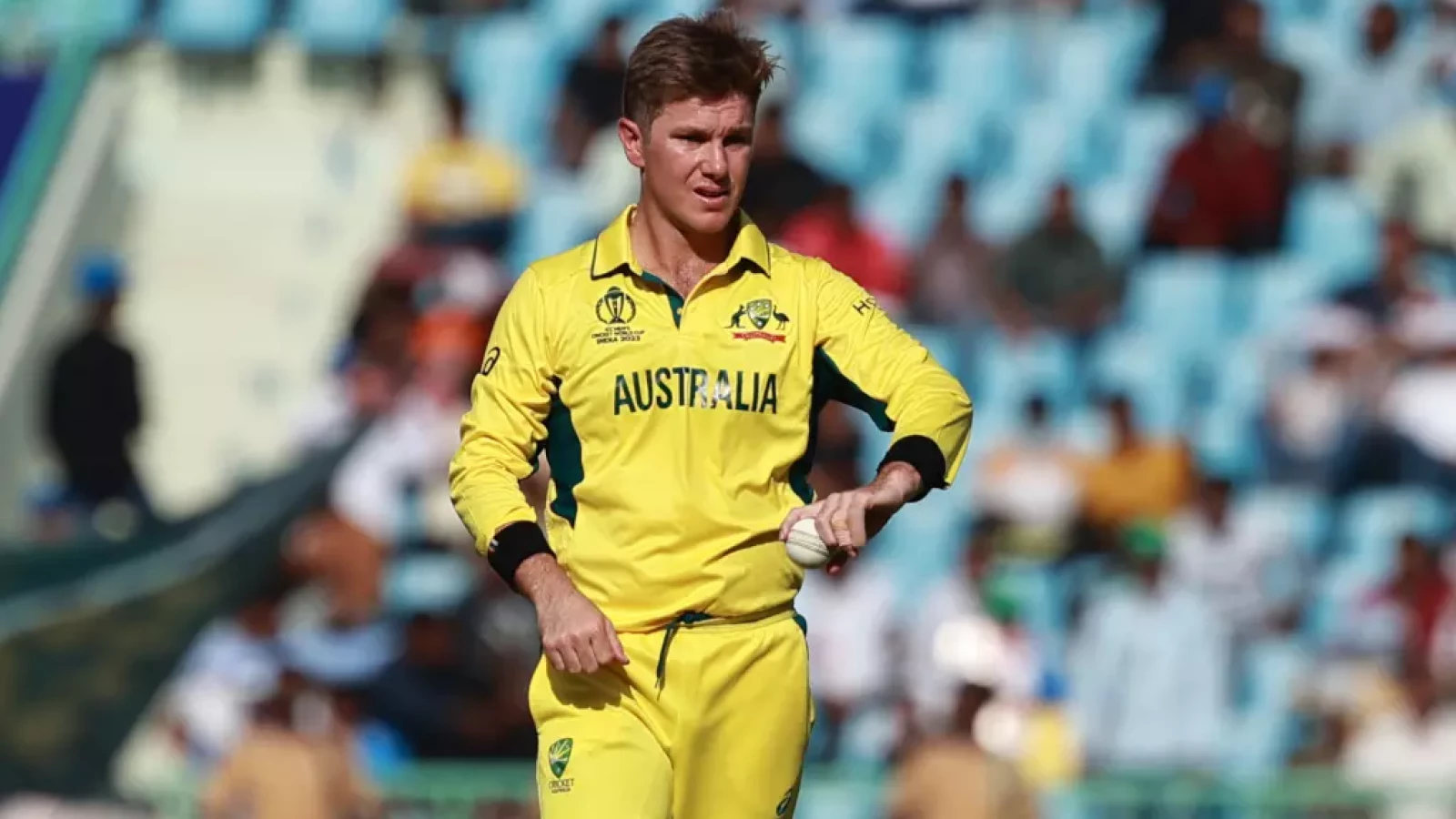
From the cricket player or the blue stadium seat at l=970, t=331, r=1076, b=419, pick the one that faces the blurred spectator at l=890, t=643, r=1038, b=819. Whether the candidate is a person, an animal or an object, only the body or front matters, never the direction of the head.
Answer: the blue stadium seat

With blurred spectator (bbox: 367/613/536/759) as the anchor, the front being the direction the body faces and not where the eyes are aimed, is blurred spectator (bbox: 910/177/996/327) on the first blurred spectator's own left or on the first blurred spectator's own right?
on the first blurred spectator's own left

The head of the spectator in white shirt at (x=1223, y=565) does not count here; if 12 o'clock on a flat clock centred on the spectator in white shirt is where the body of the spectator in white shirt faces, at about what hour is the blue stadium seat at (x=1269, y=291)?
The blue stadium seat is roughly at 6 o'clock from the spectator in white shirt.

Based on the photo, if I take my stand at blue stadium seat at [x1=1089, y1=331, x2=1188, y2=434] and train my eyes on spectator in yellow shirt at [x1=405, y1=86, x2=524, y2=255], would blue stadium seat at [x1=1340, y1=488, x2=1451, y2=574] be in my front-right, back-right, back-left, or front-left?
back-left
